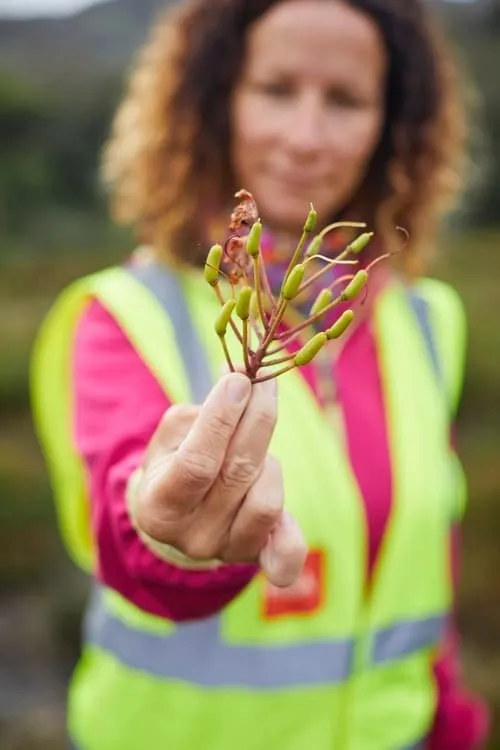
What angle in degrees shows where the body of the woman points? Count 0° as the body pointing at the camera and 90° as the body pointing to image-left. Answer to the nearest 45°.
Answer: approximately 315°
